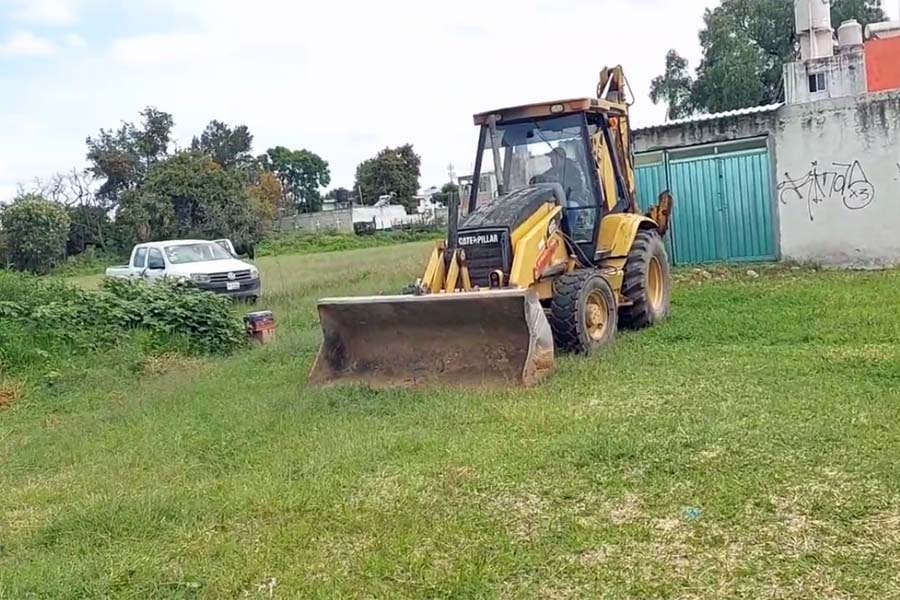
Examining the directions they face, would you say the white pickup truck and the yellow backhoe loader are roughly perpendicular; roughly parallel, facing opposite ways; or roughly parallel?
roughly perpendicular

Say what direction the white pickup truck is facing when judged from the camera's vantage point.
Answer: facing the viewer and to the right of the viewer

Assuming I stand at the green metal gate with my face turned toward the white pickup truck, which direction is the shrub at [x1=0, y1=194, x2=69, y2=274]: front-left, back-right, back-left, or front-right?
front-right

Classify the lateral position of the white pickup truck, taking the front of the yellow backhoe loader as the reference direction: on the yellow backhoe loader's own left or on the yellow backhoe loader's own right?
on the yellow backhoe loader's own right

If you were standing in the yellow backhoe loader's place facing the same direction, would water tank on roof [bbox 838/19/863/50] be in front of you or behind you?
behind

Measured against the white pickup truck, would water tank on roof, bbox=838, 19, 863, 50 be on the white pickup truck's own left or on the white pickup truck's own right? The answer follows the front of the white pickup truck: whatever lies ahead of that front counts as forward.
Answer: on the white pickup truck's own left

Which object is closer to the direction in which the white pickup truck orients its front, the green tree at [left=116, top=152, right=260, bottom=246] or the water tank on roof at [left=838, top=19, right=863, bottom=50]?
the water tank on roof

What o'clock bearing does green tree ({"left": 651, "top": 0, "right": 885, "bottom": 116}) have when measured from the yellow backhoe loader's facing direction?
The green tree is roughly at 5 o'clock from the yellow backhoe loader.

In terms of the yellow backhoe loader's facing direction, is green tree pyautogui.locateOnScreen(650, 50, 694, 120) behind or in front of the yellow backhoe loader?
behind

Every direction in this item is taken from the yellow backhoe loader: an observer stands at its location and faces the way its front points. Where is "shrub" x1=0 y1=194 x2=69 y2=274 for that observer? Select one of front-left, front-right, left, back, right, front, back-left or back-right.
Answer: right

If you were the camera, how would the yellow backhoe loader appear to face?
facing the viewer and to the left of the viewer

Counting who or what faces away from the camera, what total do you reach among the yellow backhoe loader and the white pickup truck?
0

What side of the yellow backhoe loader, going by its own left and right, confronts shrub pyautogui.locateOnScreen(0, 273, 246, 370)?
right

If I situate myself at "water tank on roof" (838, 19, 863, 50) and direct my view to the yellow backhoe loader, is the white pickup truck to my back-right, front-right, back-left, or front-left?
front-right

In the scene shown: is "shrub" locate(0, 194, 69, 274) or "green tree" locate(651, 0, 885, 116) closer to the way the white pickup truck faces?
the green tree
